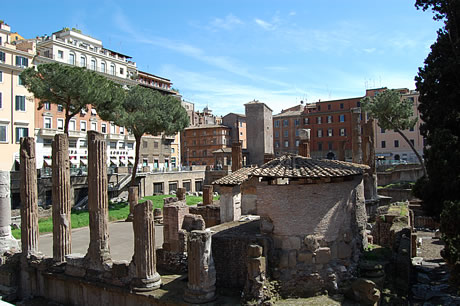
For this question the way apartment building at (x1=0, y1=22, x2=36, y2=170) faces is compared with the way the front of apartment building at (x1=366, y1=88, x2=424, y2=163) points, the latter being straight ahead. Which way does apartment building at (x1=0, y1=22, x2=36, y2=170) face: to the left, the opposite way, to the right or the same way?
to the left

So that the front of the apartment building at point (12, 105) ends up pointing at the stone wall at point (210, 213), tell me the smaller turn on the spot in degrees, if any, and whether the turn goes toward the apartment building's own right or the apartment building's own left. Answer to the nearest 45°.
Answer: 0° — it already faces it

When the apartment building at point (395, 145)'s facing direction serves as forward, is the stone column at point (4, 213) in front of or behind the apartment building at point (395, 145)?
in front

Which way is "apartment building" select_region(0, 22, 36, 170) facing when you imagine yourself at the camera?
facing the viewer and to the right of the viewer

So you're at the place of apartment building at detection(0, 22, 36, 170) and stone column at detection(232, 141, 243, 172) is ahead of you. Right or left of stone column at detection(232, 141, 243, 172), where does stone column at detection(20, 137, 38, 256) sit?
right

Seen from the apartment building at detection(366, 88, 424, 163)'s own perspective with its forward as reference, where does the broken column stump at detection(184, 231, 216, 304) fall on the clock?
The broken column stump is roughly at 12 o'clock from the apartment building.

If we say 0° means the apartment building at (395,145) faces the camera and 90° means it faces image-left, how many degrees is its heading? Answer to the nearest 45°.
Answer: approximately 0°

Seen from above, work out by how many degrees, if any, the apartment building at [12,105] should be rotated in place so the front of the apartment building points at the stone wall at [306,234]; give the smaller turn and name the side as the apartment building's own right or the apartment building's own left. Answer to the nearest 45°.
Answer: approximately 45° to the apartment building's own right

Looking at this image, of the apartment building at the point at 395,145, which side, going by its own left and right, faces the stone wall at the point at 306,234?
front

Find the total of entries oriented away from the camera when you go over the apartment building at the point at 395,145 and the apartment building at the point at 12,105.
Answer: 0

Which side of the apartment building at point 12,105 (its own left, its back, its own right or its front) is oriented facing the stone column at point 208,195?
front

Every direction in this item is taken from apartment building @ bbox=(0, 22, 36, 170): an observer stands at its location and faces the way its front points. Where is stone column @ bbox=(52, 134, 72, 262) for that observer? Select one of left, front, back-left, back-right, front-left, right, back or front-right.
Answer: front-right
